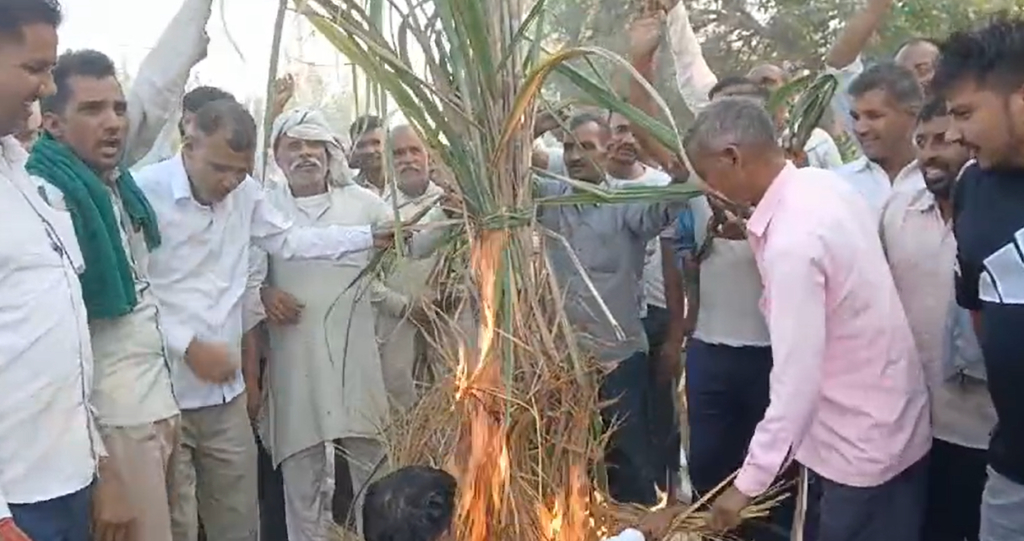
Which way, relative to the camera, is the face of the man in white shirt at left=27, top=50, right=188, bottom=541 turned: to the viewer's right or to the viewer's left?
to the viewer's right

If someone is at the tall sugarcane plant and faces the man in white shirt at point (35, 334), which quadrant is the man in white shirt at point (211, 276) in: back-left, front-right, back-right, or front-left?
front-right

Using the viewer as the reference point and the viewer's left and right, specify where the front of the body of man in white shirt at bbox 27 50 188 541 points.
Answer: facing the viewer and to the right of the viewer

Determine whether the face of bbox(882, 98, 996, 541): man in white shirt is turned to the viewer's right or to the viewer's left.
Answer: to the viewer's left

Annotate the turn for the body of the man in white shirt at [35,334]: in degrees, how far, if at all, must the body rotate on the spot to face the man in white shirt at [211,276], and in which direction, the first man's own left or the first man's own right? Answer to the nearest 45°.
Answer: approximately 45° to the first man's own left

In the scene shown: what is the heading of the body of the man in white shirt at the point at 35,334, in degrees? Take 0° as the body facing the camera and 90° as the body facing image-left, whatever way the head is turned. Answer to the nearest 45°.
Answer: approximately 270°

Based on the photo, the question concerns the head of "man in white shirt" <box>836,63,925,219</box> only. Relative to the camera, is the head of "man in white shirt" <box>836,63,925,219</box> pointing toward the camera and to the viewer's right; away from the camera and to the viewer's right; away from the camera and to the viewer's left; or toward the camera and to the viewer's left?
toward the camera and to the viewer's left

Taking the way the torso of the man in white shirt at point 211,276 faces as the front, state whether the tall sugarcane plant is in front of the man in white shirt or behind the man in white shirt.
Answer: in front

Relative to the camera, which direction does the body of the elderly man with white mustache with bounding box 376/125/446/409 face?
toward the camera
